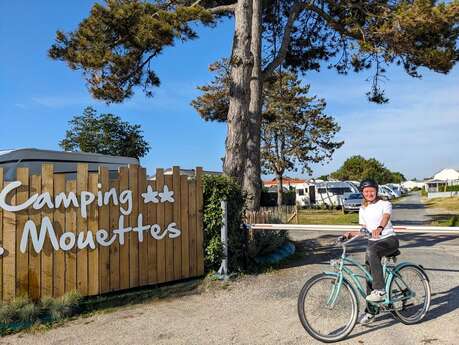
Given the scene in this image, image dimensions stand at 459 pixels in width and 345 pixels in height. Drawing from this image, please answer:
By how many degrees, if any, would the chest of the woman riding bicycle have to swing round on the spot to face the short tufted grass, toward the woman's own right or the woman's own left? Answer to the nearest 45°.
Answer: approximately 45° to the woman's own right

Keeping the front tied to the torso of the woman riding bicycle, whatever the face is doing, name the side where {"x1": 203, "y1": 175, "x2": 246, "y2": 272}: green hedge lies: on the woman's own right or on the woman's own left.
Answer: on the woman's own right

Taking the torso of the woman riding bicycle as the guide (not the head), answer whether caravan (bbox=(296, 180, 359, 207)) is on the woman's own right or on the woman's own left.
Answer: on the woman's own right
